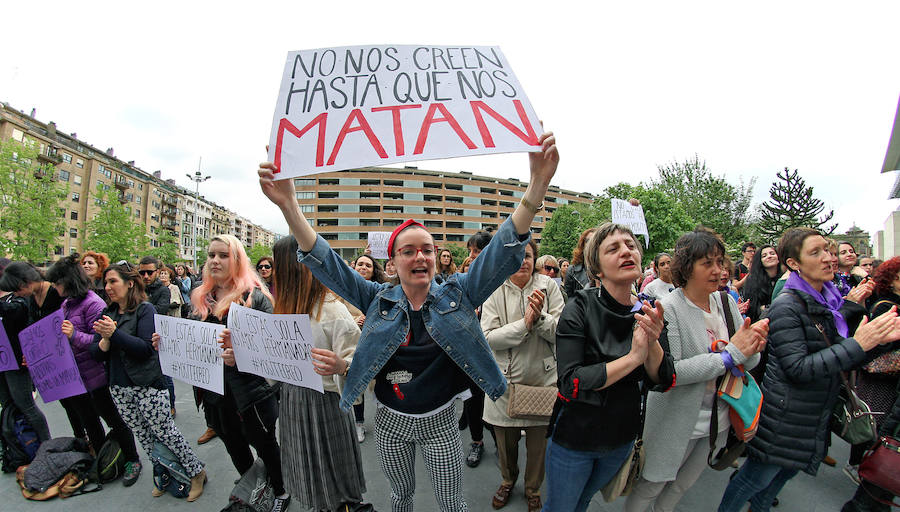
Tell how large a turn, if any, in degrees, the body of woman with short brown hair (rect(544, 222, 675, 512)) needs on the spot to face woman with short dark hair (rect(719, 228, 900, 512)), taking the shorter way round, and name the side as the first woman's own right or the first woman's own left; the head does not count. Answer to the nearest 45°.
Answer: approximately 90° to the first woman's own left

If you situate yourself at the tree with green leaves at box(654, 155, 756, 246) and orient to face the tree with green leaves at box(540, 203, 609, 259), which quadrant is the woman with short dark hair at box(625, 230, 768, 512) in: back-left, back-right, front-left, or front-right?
back-left

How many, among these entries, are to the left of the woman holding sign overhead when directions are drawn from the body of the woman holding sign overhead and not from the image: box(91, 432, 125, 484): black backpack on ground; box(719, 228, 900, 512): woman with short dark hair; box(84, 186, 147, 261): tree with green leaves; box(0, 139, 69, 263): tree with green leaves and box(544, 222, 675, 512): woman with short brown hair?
2

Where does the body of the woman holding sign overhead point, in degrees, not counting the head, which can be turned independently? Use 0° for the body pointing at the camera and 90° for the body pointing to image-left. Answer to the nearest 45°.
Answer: approximately 0°

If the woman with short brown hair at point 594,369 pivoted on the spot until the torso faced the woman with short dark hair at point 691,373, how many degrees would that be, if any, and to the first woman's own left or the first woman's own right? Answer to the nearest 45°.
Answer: approximately 90° to the first woman's own left

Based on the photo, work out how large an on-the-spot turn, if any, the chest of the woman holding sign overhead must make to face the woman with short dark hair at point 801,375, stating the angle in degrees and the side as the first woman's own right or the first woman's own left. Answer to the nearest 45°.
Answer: approximately 90° to the first woman's own left

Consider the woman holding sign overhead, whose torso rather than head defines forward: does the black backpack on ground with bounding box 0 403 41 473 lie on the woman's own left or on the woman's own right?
on the woman's own right

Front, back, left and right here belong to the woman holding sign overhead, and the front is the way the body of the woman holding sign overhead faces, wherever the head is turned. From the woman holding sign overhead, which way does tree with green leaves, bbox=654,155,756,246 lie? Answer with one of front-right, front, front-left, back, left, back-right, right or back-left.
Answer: back-left

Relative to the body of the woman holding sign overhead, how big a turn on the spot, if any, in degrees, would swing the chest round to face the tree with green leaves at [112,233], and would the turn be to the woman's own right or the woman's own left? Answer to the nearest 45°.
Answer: approximately 135° to the woman's own right

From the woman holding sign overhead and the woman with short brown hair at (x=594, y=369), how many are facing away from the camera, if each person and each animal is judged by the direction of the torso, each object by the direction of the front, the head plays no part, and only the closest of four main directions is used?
0

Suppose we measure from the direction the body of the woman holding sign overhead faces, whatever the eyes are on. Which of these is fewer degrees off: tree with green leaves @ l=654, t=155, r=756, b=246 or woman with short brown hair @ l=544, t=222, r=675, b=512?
the woman with short brown hair

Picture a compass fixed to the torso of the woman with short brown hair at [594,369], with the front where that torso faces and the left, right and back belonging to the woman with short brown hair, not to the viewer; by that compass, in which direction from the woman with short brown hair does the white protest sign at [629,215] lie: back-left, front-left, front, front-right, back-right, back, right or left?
back-left
